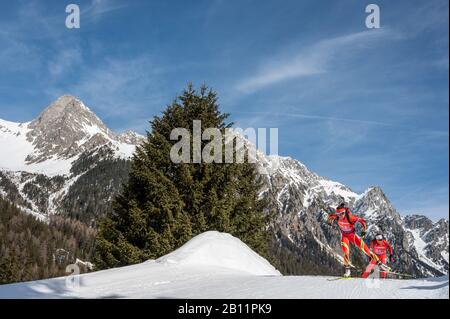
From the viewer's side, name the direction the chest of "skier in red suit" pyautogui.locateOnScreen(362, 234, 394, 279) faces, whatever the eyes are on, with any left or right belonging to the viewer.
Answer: facing the viewer and to the left of the viewer

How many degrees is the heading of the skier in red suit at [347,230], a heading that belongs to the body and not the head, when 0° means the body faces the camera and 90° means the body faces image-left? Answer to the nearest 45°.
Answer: approximately 45°

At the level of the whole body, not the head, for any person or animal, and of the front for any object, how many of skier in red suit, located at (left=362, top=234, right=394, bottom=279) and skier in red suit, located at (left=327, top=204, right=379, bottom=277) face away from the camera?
0

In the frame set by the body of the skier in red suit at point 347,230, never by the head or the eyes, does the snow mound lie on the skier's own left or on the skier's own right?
on the skier's own right

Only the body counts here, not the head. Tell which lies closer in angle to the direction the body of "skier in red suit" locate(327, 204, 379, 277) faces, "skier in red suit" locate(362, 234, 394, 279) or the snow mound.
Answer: the snow mound

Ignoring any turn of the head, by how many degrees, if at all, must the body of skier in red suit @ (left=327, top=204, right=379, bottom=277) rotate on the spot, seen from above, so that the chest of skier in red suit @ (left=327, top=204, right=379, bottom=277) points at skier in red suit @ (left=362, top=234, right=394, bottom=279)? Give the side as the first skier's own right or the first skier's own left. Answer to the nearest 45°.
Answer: approximately 180°

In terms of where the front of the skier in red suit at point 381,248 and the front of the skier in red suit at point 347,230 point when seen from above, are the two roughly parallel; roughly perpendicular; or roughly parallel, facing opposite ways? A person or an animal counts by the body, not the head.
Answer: roughly parallel

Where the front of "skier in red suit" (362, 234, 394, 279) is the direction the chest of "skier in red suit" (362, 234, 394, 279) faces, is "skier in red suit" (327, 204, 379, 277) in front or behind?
in front
